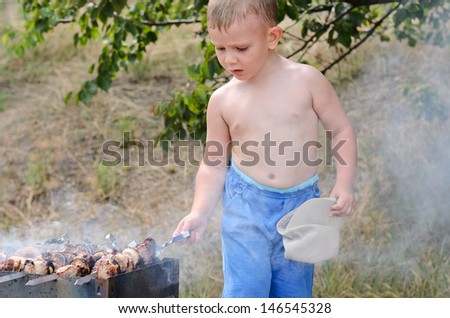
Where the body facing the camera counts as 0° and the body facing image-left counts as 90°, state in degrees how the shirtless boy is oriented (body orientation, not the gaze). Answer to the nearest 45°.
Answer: approximately 0°

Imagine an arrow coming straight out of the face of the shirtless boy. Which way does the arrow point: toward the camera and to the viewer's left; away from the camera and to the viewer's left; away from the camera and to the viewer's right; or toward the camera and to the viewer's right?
toward the camera and to the viewer's left

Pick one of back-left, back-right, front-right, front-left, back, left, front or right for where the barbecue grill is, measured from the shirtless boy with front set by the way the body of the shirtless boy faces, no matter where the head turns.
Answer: front-right
